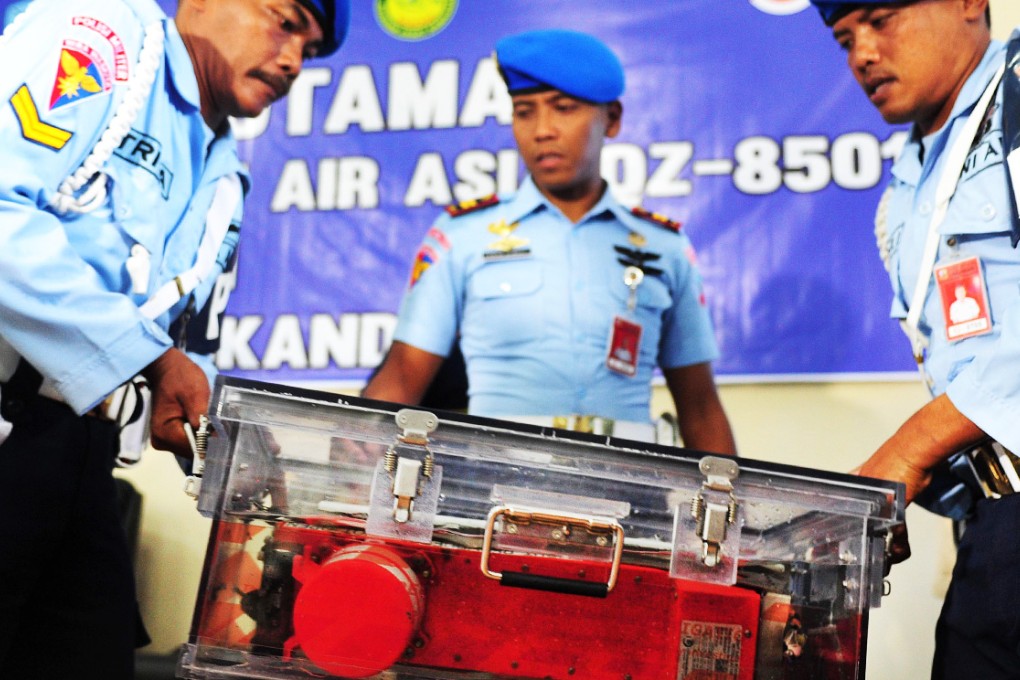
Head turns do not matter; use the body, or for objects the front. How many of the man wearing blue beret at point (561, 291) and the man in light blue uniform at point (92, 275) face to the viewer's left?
0

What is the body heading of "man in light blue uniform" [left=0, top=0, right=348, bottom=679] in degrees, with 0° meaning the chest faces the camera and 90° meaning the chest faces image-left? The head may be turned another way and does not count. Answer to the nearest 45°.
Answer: approximately 315°

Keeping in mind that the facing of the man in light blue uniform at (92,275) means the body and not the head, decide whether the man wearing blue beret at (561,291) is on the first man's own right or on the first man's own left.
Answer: on the first man's own left

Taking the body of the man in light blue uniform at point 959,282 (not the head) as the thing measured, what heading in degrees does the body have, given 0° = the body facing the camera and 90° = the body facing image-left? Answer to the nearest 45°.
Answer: approximately 45°

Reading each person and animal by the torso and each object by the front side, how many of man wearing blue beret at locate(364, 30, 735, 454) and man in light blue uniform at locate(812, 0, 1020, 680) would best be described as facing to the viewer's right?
0

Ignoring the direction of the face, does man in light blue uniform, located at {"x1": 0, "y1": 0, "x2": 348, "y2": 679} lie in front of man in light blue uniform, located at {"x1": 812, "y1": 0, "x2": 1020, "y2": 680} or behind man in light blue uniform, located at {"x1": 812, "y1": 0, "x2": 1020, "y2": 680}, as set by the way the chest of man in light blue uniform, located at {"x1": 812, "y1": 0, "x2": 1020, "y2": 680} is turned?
in front

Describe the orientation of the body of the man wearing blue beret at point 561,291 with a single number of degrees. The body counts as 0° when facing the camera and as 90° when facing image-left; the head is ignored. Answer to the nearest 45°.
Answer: approximately 0°

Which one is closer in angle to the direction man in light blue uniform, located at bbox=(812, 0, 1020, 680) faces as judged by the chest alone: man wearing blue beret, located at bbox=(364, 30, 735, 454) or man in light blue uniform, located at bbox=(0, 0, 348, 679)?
the man in light blue uniform

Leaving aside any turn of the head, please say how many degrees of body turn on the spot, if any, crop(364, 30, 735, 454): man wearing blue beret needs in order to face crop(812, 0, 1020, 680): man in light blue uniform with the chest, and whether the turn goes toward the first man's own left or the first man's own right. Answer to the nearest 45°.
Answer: approximately 45° to the first man's own left

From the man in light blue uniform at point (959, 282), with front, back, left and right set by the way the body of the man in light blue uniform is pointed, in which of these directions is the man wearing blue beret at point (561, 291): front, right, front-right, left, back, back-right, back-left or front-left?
right

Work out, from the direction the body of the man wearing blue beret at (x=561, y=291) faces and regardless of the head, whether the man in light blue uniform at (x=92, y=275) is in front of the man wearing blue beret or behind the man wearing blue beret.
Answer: in front
